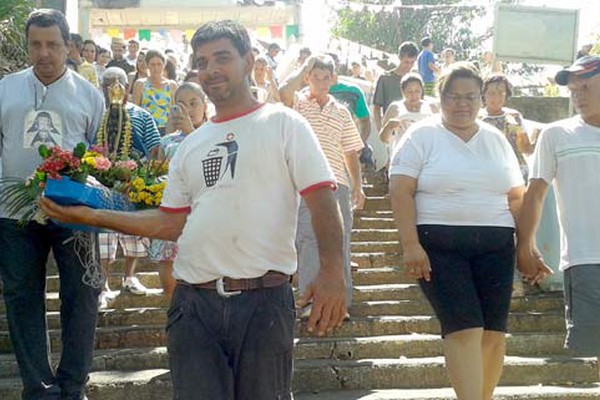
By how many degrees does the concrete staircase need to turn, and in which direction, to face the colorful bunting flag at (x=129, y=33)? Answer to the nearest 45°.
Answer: approximately 180°

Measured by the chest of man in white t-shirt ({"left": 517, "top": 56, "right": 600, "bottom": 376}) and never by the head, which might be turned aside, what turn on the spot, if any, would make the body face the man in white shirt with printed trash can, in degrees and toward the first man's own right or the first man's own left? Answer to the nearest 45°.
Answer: approximately 45° to the first man's own right

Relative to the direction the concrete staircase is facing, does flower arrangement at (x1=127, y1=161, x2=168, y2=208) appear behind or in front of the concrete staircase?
in front

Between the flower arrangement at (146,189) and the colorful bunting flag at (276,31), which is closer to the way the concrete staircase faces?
the flower arrangement

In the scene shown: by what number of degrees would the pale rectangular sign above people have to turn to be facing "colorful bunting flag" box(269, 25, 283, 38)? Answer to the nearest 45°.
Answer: approximately 135° to its right

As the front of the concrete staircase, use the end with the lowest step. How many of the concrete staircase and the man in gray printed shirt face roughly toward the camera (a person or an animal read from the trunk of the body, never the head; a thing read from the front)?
2

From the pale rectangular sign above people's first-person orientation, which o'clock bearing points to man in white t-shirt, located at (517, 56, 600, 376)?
The man in white t-shirt is roughly at 12 o'clock from the pale rectangular sign above people.

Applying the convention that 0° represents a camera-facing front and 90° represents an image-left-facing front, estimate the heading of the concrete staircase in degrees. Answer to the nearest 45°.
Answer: approximately 0°

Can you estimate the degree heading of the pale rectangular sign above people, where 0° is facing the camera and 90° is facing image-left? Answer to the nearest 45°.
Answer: approximately 0°

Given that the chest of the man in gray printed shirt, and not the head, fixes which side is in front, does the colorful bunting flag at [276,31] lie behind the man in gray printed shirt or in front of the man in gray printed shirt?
behind

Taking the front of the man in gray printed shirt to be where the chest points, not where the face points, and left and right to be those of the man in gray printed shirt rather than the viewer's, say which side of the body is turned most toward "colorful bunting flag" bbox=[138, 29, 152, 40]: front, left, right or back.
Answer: back
